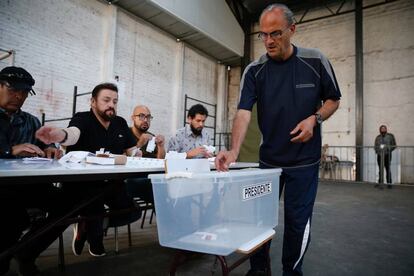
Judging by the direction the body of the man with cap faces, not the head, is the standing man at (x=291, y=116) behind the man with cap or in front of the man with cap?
in front

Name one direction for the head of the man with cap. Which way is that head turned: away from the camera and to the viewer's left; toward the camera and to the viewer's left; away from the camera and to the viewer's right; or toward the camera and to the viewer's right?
toward the camera and to the viewer's right

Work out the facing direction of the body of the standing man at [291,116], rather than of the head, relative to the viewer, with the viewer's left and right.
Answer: facing the viewer and to the left of the viewer

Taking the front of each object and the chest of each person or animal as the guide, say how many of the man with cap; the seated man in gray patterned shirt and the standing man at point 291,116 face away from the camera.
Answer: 0

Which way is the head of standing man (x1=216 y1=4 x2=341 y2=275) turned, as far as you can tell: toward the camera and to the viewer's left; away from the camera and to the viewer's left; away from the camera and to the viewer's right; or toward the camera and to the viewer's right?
toward the camera and to the viewer's left

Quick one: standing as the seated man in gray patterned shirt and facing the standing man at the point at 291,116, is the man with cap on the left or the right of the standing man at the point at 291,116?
right

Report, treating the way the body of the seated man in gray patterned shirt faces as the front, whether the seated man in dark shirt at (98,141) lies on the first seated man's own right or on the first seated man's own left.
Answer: on the first seated man's own right

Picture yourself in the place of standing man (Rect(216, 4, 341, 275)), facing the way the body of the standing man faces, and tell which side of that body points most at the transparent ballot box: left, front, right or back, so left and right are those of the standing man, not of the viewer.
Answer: front

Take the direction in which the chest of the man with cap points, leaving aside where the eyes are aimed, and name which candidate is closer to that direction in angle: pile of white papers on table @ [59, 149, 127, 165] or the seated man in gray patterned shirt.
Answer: the pile of white papers on table

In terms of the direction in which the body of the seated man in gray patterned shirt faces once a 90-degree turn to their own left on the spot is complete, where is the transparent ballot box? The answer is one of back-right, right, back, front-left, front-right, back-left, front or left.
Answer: back-right

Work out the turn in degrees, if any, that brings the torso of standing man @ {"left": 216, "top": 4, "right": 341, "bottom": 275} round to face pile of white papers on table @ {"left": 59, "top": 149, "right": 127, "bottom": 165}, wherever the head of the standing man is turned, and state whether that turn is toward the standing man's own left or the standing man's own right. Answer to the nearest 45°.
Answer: approximately 45° to the standing man's own right

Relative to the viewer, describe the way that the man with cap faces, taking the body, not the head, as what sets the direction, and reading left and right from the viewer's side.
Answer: facing the viewer and to the right of the viewer

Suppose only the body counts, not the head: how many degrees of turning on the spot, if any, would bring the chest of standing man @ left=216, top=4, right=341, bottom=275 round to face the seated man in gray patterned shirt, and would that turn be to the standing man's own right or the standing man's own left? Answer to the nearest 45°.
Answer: approximately 90° to the standing man's own right

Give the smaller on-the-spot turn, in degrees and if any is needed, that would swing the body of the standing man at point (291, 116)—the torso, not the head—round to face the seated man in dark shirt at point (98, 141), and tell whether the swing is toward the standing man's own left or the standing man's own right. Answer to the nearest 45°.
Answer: approximately 45° to the standing man's own right

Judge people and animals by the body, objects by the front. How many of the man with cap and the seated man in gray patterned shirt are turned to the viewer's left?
0

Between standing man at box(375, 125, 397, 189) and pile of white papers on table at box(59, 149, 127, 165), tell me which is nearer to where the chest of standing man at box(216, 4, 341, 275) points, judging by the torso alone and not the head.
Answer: the pile of white papers on table
